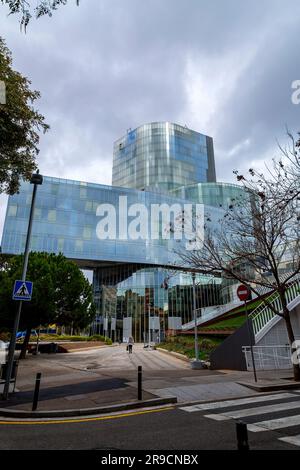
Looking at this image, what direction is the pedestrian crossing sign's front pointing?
toward the camera

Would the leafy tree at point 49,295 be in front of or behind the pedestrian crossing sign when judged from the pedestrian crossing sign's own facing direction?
behind

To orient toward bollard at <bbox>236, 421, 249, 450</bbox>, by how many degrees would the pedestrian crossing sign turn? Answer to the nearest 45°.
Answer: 0° — it already faces it

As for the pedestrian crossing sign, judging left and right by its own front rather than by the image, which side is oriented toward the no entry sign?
left

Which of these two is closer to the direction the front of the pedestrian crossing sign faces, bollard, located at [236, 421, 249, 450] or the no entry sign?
the bollard

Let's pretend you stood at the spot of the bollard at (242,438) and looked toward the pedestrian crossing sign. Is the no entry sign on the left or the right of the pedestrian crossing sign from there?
right
